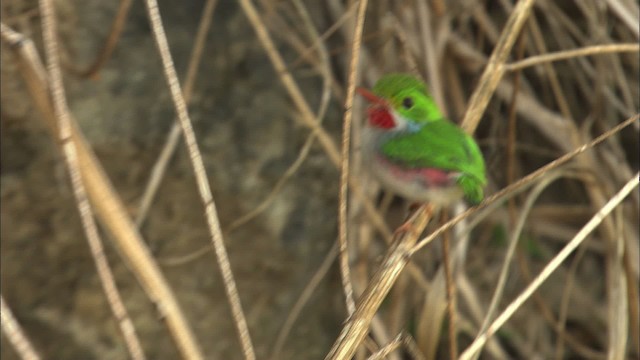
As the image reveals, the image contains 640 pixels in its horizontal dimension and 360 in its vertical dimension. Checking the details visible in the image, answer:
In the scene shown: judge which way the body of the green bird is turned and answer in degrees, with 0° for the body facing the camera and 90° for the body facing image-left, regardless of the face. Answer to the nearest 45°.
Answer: approximately 90°

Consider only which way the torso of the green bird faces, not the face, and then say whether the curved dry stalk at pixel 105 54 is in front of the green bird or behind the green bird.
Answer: in front
